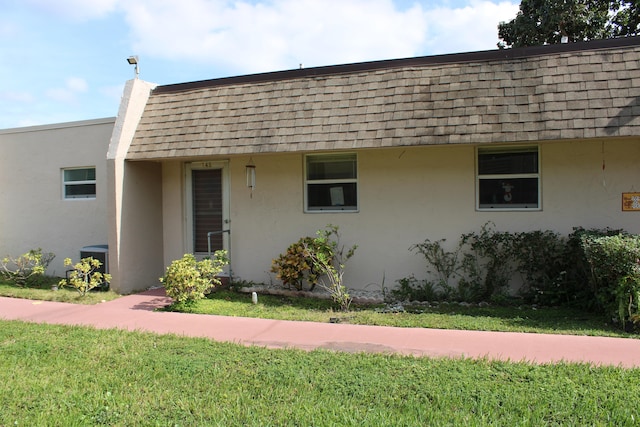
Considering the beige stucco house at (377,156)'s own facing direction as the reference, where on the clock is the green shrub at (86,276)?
The green shrub is roughly at 3 o'clock from the beige stucco house.

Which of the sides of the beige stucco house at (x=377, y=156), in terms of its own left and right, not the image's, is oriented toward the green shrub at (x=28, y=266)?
right

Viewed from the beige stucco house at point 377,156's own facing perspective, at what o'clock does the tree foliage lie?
The tree foliage is roughly at 7 o'clock from the beige stucco house.

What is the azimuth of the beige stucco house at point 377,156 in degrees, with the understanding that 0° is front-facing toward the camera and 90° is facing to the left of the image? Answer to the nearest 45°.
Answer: approximately 0°

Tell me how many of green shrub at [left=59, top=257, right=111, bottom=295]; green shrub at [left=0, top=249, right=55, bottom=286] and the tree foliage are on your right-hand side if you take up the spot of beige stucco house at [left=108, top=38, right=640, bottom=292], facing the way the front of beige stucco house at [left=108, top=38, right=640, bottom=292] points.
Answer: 2

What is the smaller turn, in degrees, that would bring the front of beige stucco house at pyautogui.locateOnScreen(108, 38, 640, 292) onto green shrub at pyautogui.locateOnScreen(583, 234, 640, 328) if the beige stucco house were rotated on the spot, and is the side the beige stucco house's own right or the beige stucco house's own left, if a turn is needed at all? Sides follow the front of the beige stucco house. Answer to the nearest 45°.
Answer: approximately 45° to the beige stucco house's own left

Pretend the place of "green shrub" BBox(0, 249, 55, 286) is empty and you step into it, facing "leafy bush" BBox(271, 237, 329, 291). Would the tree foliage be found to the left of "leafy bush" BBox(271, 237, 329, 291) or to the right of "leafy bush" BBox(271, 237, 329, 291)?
left

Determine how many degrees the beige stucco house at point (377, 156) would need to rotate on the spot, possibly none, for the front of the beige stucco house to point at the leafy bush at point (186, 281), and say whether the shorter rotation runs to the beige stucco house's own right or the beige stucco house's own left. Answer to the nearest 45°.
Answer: approximately 90° to the beige stucco house's own right
